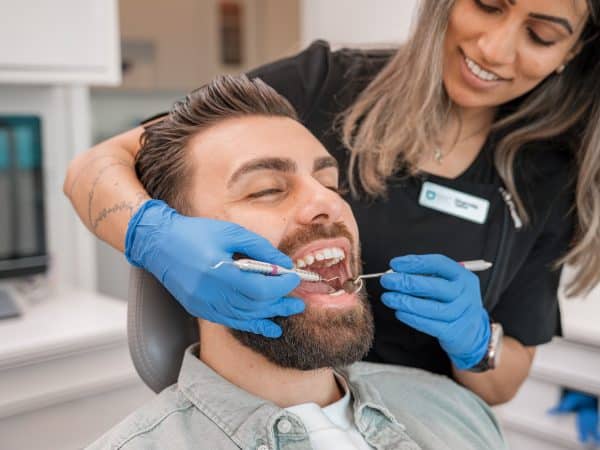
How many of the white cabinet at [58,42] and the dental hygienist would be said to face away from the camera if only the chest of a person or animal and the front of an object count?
0

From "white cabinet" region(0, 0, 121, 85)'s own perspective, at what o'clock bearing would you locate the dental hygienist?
The dental hygienist is roughly at 11 o'clock from the white cabinet.

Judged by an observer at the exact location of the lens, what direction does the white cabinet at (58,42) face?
facing the viewer

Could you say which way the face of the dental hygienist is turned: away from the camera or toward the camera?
toward the camera

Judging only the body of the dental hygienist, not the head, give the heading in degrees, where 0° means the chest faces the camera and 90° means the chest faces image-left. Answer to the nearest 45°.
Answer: approximately 45°

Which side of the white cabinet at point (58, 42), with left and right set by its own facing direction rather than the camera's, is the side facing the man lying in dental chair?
front

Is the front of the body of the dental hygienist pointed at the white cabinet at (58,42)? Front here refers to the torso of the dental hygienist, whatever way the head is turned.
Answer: no

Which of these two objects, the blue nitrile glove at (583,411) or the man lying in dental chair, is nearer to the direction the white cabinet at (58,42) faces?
the man lying in dental chair

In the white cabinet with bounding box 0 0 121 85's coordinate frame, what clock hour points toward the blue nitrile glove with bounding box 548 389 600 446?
The blue nitrile glove is roughly at 10 o'clock from the white cabinet.

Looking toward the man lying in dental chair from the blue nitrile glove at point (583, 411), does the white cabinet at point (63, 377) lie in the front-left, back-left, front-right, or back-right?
front-right

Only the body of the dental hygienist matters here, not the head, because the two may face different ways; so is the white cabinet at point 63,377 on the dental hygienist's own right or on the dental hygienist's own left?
on the dental hygienist's own right
